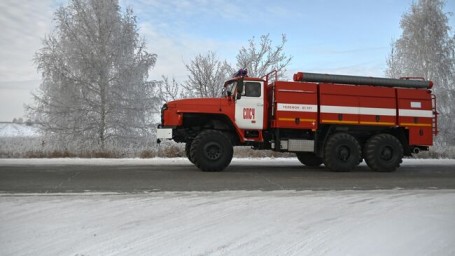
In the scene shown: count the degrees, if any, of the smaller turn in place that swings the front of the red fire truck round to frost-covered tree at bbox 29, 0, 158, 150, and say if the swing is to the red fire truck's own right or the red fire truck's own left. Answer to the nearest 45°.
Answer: approximately 45° to the red fire truck's own right

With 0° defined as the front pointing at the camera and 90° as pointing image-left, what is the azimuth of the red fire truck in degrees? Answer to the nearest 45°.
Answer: approximately 90°

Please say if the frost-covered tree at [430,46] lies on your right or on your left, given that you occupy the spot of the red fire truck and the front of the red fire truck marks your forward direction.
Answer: on your right
